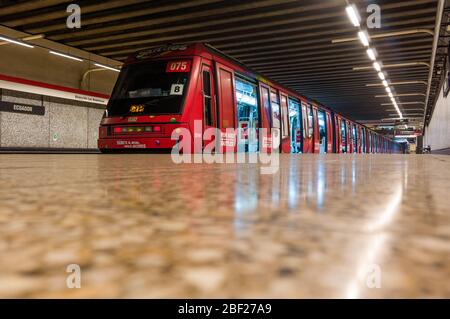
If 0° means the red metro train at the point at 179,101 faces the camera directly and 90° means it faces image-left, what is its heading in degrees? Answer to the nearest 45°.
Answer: approximately 45°

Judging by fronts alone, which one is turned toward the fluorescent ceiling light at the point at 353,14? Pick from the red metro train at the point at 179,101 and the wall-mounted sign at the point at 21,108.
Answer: the wall-mounted sign

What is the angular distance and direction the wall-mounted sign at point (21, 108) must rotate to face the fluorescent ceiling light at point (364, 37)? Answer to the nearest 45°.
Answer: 0° — it already faces it

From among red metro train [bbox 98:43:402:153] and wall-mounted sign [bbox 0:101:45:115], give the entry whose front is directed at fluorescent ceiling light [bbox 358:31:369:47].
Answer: the wall-mounted sign

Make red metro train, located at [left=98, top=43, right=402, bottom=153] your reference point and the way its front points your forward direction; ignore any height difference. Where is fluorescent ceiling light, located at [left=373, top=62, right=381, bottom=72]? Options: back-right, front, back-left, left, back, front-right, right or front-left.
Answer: back

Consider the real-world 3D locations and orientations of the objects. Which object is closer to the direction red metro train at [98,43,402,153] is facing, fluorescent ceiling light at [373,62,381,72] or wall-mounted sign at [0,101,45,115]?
the wall-mounted sign

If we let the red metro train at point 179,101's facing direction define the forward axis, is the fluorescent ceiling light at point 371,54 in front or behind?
behind

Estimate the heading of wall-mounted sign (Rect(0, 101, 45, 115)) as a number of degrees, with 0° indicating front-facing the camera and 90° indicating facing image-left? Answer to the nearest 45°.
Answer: approximately 315°
